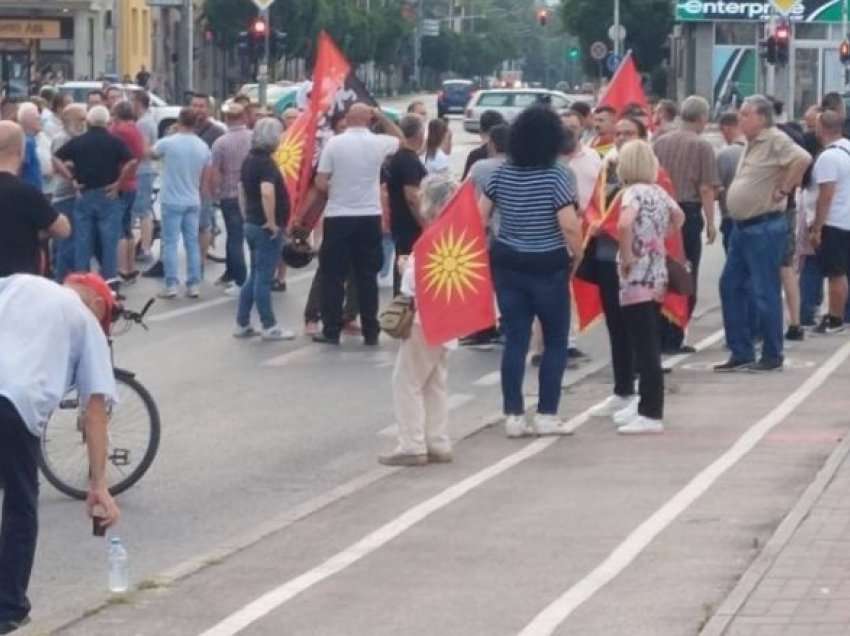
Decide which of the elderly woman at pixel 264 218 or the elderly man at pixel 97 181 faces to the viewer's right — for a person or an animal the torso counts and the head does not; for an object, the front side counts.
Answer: the elderly woman

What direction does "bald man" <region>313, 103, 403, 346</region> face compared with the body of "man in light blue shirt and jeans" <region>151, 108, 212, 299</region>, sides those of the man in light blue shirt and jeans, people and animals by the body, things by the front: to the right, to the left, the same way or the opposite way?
the same way

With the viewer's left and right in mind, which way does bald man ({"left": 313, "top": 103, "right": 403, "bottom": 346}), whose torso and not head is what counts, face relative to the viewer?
facing away from the viewer

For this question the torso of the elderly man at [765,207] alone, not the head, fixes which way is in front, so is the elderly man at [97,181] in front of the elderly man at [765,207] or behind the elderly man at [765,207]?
in front

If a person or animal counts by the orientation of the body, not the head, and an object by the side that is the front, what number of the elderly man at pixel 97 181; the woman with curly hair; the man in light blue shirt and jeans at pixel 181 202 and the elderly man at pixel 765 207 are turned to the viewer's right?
0

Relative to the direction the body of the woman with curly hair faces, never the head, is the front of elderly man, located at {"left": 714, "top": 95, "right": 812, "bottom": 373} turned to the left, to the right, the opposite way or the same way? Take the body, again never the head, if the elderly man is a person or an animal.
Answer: to the left

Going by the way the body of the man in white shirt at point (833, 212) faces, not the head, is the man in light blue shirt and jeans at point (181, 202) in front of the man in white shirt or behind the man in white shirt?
in front

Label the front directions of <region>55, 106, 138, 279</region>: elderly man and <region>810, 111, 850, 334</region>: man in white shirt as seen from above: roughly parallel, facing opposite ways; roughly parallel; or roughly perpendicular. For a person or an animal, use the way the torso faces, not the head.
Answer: roughly perpendicular

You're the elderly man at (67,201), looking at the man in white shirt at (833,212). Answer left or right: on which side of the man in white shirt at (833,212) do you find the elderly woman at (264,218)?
right

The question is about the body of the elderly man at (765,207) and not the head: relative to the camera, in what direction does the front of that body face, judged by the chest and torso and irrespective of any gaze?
to the viewer's left

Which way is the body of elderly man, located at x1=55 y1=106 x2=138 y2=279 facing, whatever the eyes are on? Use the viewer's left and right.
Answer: facing away from the viewer

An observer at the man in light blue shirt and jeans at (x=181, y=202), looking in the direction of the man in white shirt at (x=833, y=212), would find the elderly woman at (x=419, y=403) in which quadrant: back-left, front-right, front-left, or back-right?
front-right

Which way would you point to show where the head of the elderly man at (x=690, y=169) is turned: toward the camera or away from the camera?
away from the camera

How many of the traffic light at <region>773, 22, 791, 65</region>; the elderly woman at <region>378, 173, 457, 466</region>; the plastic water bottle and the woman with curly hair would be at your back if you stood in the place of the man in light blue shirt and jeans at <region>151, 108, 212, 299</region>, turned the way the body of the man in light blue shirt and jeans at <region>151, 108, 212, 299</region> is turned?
3

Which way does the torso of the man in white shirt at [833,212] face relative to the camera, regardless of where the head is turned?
to the viewer's left
